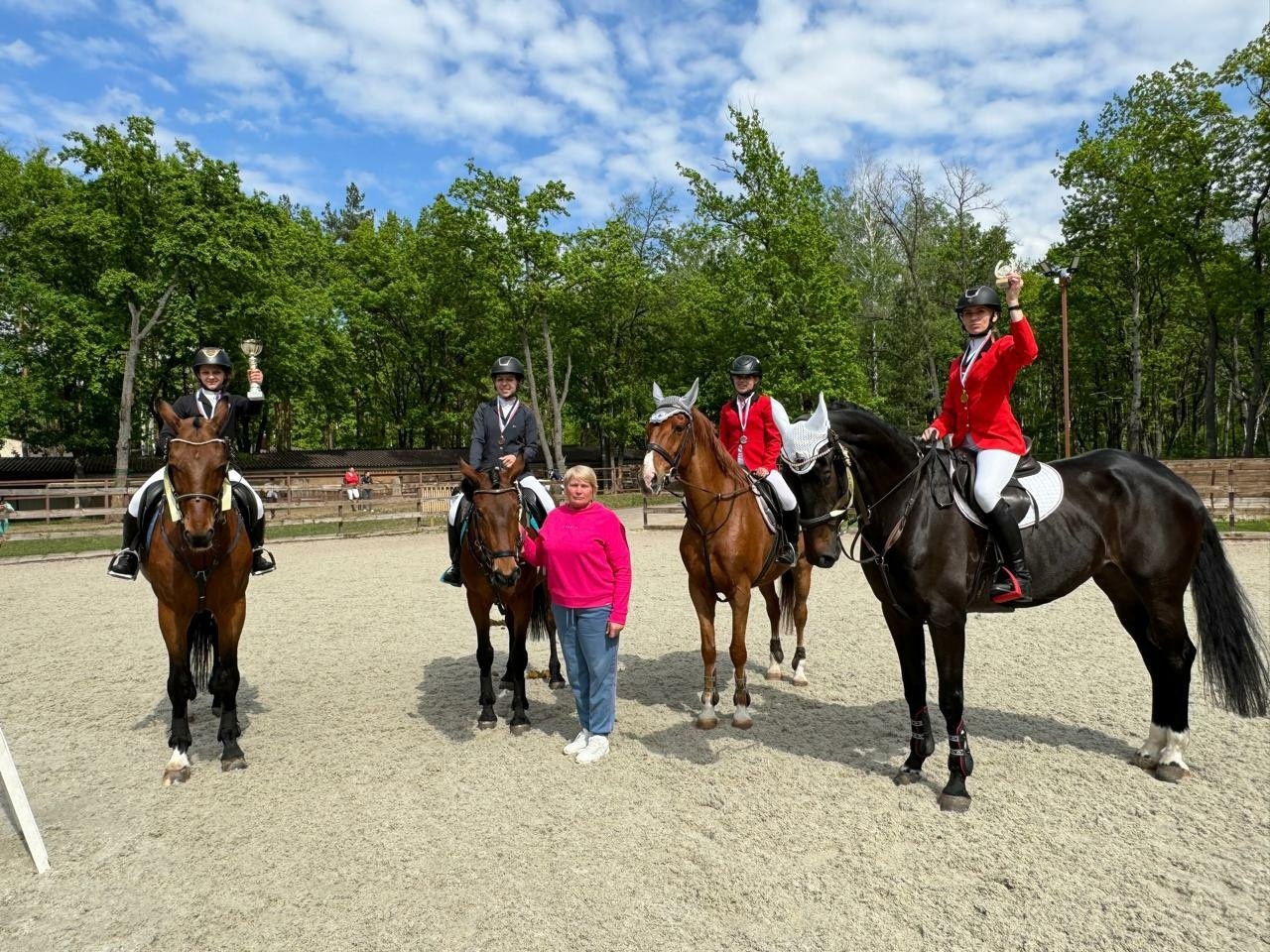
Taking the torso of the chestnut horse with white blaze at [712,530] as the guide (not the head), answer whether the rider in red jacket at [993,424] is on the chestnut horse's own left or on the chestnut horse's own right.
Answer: on the chestnut horse's own left

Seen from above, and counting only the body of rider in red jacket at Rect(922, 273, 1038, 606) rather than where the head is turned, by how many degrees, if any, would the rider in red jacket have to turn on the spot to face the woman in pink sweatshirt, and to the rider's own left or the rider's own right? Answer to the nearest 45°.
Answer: approximately 45° to the rider's own right

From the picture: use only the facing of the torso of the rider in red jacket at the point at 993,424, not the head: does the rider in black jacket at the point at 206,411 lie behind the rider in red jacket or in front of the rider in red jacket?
in front

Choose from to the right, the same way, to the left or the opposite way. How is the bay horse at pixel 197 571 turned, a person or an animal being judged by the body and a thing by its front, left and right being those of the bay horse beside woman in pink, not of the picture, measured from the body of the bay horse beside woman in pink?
the same way

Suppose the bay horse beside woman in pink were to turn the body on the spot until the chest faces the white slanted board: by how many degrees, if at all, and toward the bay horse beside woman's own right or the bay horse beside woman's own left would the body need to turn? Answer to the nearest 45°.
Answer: approximately 45° to the bay horse beside woman's own right

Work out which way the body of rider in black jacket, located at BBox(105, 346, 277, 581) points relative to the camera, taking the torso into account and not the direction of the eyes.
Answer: toward the camera

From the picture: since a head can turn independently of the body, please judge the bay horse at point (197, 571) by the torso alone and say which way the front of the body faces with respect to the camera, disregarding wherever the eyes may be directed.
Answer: toward the camera

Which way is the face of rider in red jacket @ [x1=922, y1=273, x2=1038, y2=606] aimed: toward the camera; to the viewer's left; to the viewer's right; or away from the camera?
toward the camera

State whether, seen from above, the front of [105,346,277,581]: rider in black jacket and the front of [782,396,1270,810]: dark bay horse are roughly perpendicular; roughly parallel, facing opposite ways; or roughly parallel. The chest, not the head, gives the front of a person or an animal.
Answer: roughly perpendicular

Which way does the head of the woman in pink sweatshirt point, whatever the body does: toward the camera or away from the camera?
toward the camera

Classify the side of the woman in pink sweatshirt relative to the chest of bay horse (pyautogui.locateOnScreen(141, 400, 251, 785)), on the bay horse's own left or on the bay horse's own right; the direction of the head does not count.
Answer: on the bay horse's own left

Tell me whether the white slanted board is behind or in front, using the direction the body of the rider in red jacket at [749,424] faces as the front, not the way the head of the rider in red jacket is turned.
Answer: in front

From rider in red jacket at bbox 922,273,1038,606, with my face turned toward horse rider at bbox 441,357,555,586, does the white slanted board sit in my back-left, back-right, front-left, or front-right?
front-left

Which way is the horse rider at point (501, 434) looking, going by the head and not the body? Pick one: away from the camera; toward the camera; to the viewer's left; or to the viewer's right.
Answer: toward the camera

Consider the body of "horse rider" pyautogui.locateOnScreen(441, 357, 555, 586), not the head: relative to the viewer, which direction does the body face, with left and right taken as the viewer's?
facing the viewer
